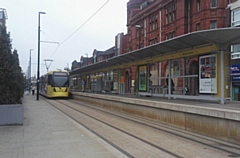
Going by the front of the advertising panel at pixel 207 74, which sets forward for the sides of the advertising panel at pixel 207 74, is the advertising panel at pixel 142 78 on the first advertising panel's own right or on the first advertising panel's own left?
on the first advertising panel's own right

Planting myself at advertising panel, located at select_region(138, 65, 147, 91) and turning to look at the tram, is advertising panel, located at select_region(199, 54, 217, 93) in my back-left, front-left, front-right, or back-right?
back-left

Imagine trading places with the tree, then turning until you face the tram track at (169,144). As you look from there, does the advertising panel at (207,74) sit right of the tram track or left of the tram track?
left

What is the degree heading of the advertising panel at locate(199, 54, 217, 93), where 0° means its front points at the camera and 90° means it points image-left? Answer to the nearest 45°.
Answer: approximately 45°

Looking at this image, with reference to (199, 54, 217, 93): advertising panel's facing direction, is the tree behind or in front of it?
in front

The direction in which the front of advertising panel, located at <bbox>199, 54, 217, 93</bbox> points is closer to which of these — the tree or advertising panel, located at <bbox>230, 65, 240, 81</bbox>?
the tree

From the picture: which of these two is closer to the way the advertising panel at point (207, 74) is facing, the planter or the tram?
the planter

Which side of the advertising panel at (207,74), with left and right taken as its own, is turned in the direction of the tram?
right

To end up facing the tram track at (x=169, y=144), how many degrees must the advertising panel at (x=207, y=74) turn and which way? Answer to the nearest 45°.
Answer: approximately 45° to its left
